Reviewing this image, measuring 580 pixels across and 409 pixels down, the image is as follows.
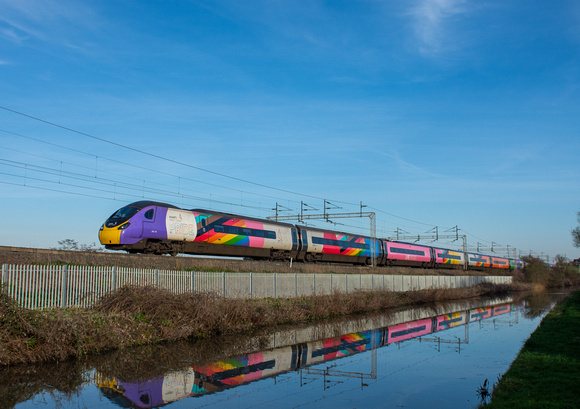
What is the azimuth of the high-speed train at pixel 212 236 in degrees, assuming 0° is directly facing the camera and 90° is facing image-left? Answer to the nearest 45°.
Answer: approximately 45°
